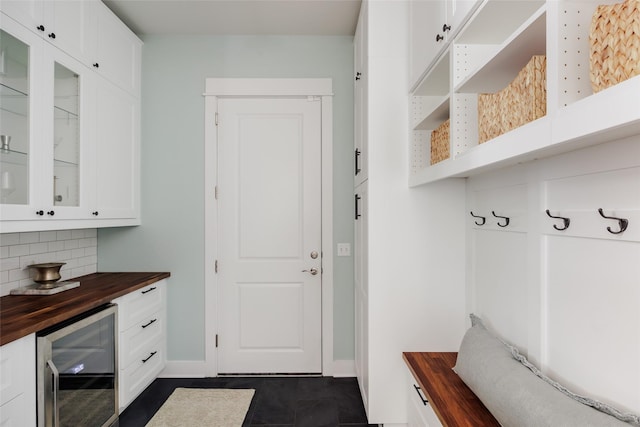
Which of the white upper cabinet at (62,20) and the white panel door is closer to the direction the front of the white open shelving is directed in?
the white upper cabinet

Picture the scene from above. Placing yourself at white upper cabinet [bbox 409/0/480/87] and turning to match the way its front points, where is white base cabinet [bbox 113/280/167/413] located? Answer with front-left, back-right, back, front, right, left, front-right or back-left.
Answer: front

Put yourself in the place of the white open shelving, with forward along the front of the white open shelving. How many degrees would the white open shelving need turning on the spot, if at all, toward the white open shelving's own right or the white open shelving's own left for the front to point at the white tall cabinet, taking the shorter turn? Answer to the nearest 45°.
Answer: approximately 90° to the white open shelving's own right

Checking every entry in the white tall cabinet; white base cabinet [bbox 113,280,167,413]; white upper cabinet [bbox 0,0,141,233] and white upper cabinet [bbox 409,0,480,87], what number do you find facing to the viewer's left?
2

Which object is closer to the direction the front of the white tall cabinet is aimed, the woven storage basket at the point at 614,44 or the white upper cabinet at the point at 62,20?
the white upper cabinet

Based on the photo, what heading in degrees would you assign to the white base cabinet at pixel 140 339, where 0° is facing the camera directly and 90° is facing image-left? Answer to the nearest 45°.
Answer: approximately 315°

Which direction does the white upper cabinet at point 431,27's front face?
to the viewer's left

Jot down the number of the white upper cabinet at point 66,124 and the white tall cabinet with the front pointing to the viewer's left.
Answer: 1

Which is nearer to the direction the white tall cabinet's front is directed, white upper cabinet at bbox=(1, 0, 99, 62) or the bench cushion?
the white upper cabinet

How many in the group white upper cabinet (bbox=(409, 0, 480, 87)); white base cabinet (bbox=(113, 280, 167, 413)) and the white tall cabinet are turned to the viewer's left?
2

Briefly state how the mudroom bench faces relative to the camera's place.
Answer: facing the viewer and to the left of the viewer

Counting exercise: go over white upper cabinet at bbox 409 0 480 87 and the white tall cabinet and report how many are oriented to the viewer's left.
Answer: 2

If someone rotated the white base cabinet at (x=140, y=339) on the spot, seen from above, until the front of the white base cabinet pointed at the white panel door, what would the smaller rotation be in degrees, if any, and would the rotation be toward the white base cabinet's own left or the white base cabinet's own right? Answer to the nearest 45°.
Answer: approximately 45° to the white base cabinet's own left
